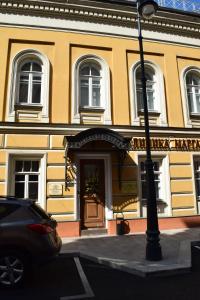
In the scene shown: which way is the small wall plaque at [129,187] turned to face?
toward the camera
